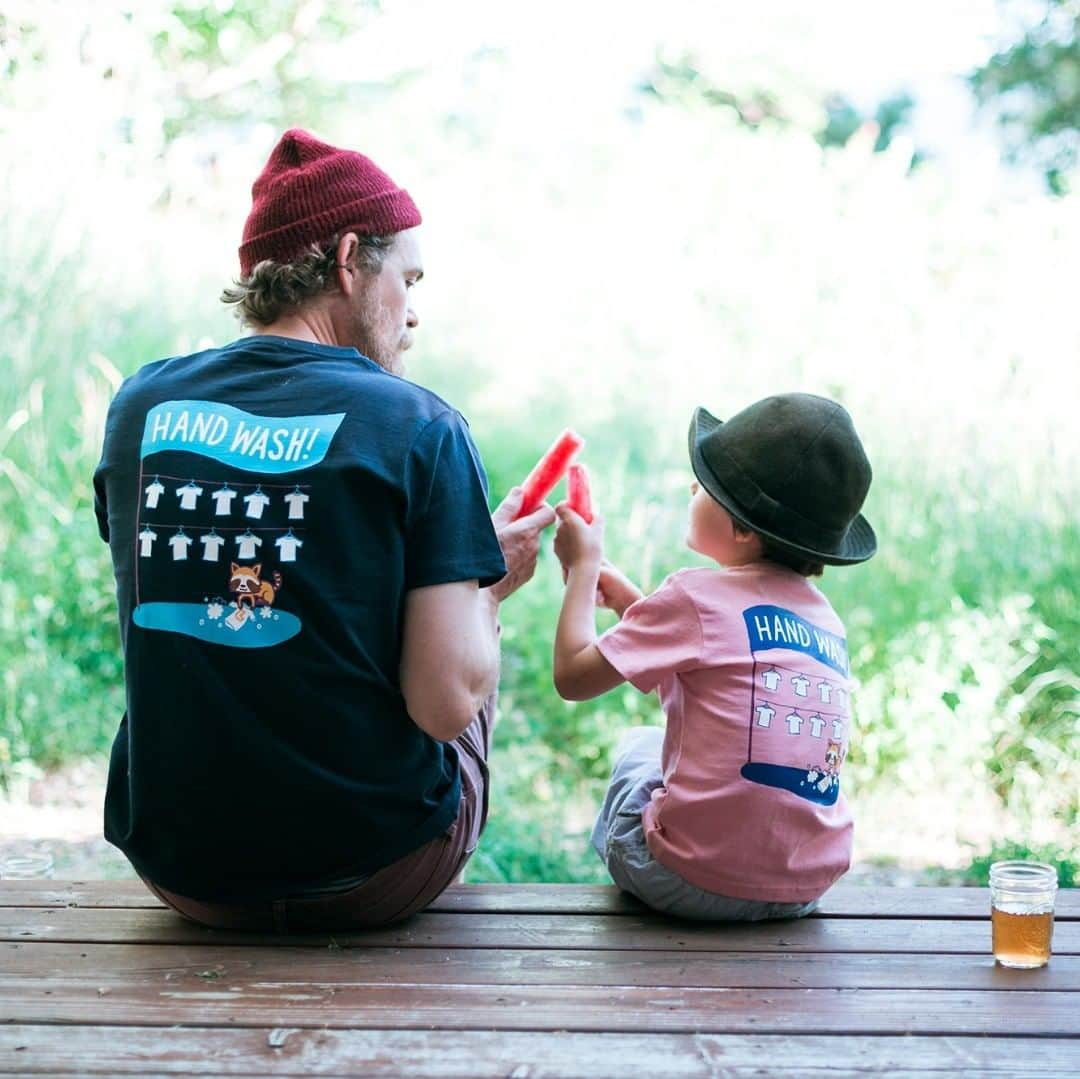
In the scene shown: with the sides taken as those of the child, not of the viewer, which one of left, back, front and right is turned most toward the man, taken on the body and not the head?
left

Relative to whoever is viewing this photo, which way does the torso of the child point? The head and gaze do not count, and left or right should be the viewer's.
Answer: facing away from the viewer and to the left of the viewer

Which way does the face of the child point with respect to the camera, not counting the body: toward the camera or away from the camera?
away from the camera
